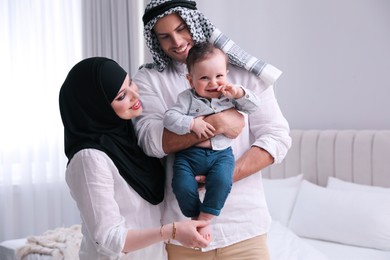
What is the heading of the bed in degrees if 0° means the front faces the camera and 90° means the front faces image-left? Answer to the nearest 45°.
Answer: approximately 45°

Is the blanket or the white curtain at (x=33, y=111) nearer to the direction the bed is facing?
the blanket

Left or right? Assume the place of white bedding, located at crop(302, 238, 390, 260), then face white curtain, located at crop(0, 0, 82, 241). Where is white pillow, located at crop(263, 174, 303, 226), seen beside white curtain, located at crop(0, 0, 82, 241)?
right

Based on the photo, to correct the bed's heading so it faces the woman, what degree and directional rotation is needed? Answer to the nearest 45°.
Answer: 0° — it already faces them

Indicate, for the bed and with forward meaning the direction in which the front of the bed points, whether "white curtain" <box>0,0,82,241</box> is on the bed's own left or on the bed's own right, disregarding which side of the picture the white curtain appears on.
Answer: on the bed's own right
